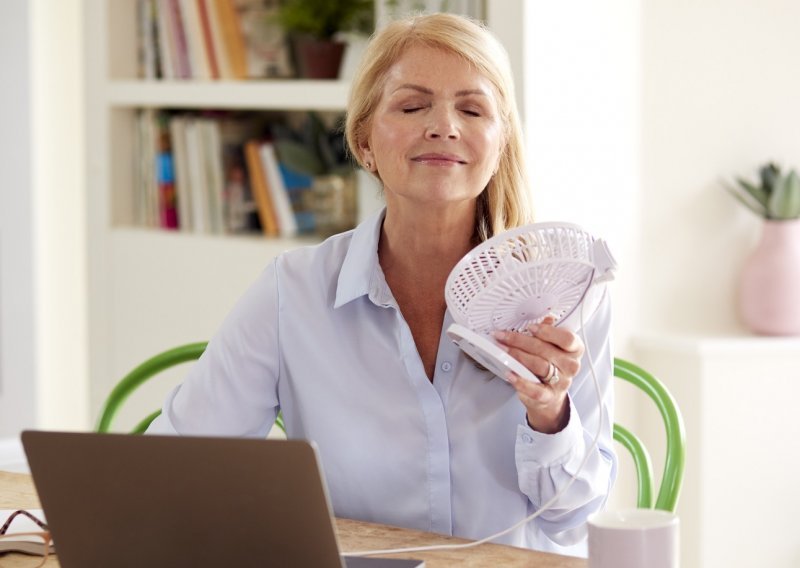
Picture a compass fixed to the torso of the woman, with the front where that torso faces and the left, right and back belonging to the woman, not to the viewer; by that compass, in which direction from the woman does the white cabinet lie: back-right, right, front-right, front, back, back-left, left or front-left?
back-left

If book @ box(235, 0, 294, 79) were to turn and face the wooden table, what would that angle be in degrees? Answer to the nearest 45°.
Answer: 0° — it already faces it

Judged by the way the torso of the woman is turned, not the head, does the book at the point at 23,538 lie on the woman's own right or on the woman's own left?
on the woman's own right

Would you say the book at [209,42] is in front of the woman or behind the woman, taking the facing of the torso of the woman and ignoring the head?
behind

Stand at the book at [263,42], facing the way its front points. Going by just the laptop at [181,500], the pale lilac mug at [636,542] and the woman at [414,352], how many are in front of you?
3

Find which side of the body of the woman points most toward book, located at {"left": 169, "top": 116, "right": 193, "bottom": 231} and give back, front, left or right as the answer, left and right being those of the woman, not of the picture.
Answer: back

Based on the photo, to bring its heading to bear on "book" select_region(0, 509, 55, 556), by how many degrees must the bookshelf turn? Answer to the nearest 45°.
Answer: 0° — it already faces it

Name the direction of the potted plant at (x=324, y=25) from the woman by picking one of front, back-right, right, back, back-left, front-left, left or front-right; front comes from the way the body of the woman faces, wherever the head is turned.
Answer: back

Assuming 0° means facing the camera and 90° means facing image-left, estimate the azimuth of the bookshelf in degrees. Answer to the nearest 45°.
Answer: approximately 0°

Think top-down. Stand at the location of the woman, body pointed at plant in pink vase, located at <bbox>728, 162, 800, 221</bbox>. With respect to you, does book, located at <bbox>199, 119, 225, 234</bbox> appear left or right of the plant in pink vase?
left

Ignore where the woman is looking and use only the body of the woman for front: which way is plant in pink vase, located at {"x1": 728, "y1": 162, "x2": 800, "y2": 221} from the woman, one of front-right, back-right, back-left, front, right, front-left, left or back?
back-left

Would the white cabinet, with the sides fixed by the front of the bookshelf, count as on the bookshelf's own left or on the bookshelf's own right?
on the bookshelf's own left
